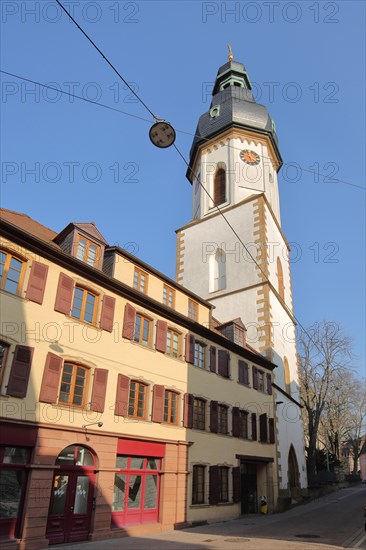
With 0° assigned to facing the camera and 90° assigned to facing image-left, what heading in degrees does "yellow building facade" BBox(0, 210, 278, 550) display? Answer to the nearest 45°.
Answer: approximately 315°

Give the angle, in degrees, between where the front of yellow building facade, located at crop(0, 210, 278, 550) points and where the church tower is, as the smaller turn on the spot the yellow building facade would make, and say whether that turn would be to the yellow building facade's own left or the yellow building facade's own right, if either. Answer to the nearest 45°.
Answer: approximately 90° to the yellow building facade's own left
